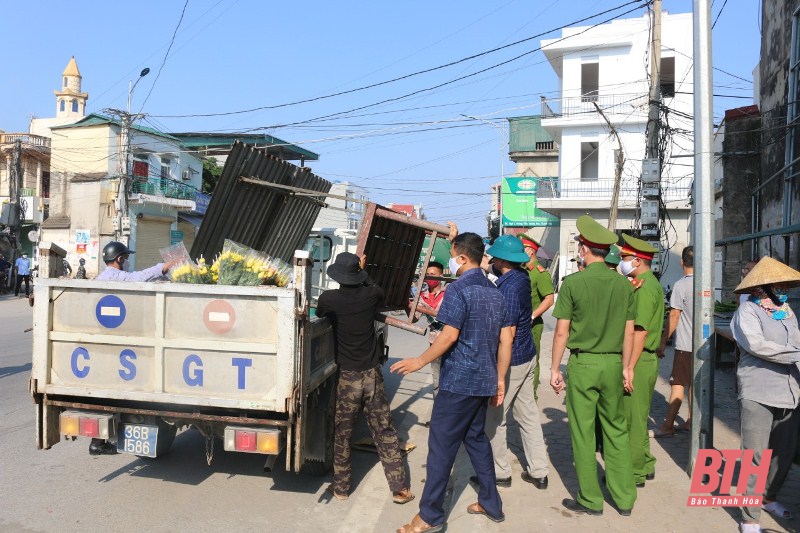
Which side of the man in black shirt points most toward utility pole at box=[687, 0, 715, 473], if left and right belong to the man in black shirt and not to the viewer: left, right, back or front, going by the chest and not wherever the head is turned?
right

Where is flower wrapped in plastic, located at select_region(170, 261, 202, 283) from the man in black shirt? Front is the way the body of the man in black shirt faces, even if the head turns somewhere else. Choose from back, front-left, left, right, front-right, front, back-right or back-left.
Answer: left

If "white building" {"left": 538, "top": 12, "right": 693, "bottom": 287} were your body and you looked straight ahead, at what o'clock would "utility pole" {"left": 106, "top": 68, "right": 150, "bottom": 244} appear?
The utility pole is roughly at 2 o'clock from the white building.

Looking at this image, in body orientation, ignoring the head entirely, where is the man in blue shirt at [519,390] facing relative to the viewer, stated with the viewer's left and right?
facing away from the viewer and to the left of the viewer

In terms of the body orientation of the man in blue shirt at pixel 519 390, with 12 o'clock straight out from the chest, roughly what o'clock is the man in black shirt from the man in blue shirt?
The man in black shirt is roughly at 10 o'clock from the man in blue shirt.

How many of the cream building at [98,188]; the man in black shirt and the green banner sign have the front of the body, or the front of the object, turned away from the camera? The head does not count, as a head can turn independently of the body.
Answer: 1

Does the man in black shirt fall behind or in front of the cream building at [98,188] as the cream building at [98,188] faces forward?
in front

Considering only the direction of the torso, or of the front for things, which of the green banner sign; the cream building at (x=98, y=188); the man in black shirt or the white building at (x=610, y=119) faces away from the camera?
the man in black shirt

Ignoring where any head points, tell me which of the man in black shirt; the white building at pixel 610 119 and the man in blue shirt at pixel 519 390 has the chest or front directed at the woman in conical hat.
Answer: the white building

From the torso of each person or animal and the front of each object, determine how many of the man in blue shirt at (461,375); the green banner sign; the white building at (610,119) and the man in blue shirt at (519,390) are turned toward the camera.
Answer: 2

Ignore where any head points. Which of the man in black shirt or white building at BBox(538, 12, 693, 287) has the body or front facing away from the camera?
the man in black shirt

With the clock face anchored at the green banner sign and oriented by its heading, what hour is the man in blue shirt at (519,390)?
The man in blue shirt is roughly at 12 o'clock from the green banner sign.

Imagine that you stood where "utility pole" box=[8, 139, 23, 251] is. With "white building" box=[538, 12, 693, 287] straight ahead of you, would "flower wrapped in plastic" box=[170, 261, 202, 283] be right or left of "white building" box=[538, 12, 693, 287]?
right
